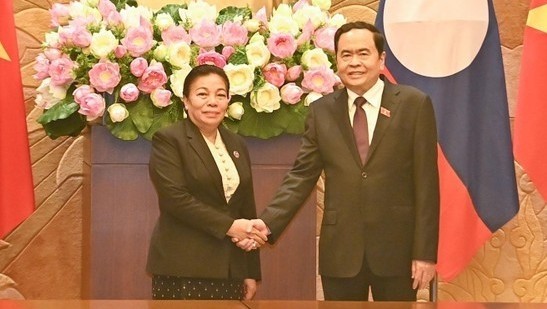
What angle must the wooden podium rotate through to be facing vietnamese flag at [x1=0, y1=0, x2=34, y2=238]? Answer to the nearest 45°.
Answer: approximately 90° to its right

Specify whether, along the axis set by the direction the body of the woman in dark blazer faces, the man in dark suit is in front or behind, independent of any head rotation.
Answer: in front

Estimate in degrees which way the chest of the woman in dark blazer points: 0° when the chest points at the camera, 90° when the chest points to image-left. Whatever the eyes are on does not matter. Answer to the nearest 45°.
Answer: approximately 315°

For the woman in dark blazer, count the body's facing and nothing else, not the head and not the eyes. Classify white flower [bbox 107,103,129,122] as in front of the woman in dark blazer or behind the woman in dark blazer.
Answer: behind

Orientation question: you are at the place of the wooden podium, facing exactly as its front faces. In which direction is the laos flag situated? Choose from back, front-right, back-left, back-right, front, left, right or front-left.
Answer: left

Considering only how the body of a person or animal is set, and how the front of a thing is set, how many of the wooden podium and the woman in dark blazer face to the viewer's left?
0

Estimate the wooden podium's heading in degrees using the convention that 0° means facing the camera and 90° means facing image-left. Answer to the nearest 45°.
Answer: approximately 0°

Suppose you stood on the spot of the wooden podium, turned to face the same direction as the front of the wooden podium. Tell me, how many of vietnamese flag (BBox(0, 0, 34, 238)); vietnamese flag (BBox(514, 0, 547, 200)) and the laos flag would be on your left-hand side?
2
